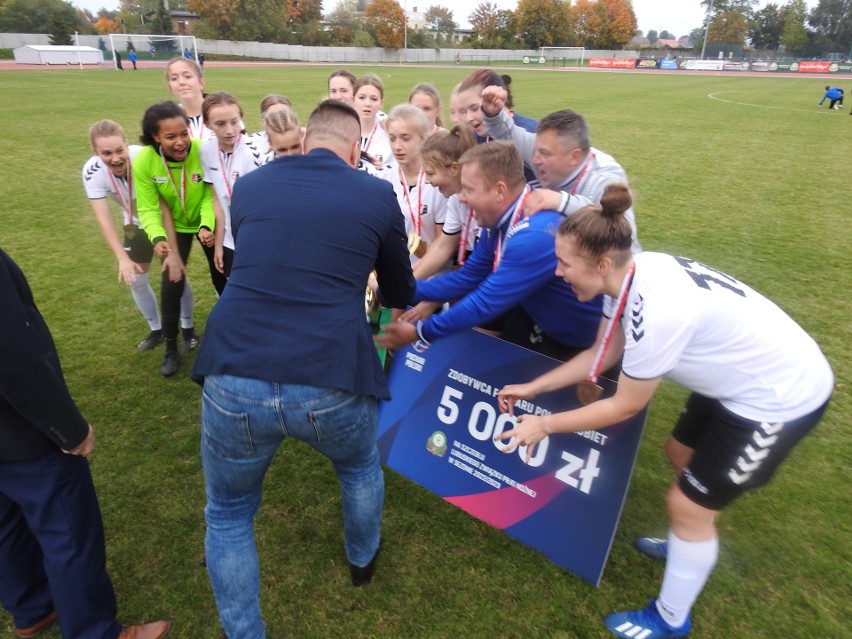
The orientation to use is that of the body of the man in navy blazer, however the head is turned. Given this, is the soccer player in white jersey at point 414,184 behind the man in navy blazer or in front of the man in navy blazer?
in front

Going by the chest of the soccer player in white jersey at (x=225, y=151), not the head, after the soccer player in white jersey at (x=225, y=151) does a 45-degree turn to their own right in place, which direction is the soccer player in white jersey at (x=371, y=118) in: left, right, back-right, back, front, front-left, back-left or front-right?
back

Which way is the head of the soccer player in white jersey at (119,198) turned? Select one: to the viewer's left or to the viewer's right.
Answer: to the viewer's right

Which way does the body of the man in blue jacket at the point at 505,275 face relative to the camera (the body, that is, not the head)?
to the viewer's left

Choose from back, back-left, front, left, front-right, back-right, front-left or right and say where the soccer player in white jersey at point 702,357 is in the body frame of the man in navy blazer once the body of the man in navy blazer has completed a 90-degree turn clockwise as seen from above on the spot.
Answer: front

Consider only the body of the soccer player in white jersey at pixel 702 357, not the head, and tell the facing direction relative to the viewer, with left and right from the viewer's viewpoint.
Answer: facing to the left of the viewer

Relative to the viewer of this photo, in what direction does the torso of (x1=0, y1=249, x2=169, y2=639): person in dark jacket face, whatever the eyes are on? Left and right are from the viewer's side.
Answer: facing to the right of the viewer

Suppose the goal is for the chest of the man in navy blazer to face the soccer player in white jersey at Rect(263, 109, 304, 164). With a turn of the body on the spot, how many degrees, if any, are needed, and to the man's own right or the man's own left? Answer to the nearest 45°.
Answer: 0° — they already face them

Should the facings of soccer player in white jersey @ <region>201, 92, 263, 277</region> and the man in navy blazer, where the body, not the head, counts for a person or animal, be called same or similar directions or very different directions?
very different directions

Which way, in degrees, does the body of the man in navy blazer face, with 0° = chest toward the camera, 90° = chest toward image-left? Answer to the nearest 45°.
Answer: approximately 180°

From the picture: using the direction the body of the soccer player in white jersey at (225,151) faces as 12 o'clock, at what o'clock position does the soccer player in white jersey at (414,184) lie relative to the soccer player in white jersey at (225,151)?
the soccer player in white jersey at (414,184) is roughly at 10 o'clock from the soccer player in white jersey at (225,151).

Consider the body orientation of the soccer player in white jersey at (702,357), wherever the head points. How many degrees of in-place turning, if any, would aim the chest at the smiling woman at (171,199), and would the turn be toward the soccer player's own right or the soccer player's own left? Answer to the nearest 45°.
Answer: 0° — they already face them

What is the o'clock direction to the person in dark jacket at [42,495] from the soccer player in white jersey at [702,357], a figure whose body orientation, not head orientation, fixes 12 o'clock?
The person in dark jacket is roughly at 11 o'clock from the soccer player in white jersey.
